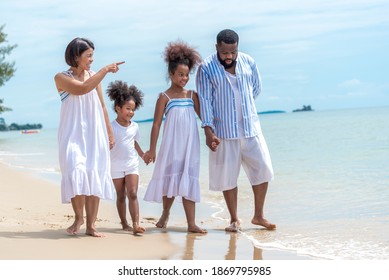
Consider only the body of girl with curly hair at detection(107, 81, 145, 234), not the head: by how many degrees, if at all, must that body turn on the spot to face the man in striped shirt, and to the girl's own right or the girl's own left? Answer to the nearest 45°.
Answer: approximately 45° to the girl's own left

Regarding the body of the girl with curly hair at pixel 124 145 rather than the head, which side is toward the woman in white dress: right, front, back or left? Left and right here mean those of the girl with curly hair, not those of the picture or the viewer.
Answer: right

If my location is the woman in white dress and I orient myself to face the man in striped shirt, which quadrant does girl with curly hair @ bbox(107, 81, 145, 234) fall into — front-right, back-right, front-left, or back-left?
front-left

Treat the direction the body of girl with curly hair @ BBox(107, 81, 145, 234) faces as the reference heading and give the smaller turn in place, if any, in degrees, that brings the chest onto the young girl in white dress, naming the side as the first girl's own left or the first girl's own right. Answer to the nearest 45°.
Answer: approximately 45° to the first girl's own left

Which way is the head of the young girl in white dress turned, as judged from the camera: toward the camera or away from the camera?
toward the camera

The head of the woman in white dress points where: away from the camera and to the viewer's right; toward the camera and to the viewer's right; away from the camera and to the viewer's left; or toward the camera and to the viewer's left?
toward the camera and to the viewer's right

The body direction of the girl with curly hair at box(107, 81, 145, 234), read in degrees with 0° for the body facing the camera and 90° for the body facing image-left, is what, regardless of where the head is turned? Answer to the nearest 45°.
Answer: approximately 315°
